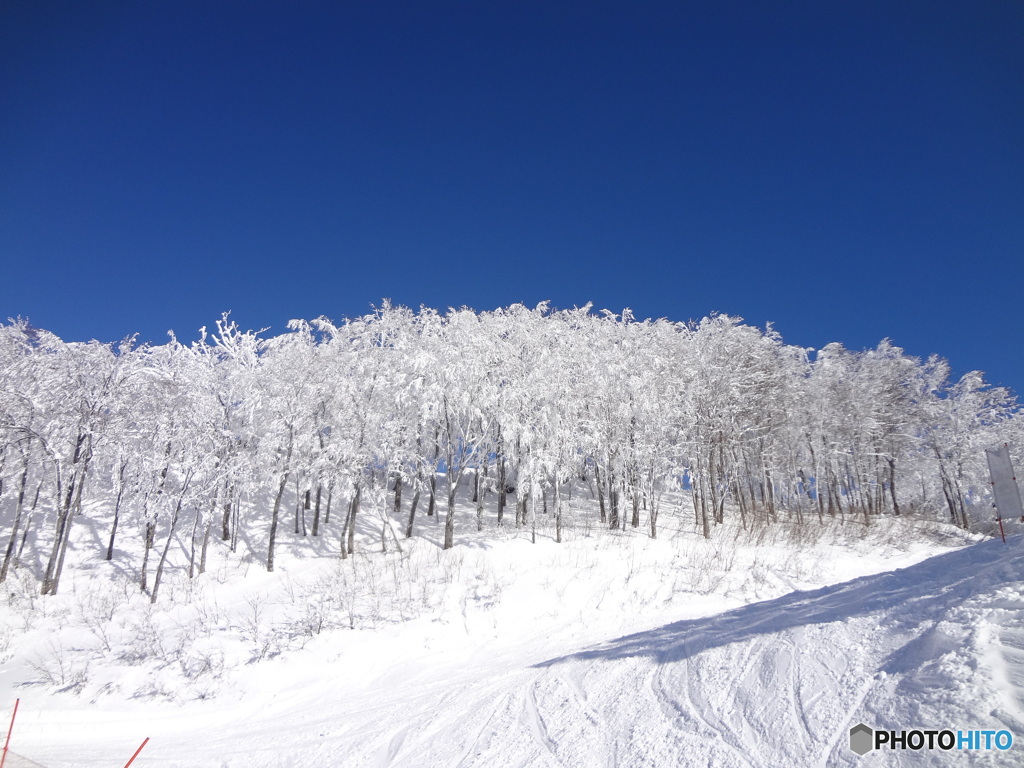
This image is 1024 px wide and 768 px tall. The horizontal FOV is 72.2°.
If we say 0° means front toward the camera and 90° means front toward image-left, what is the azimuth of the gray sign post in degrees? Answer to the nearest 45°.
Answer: approximately 0°
